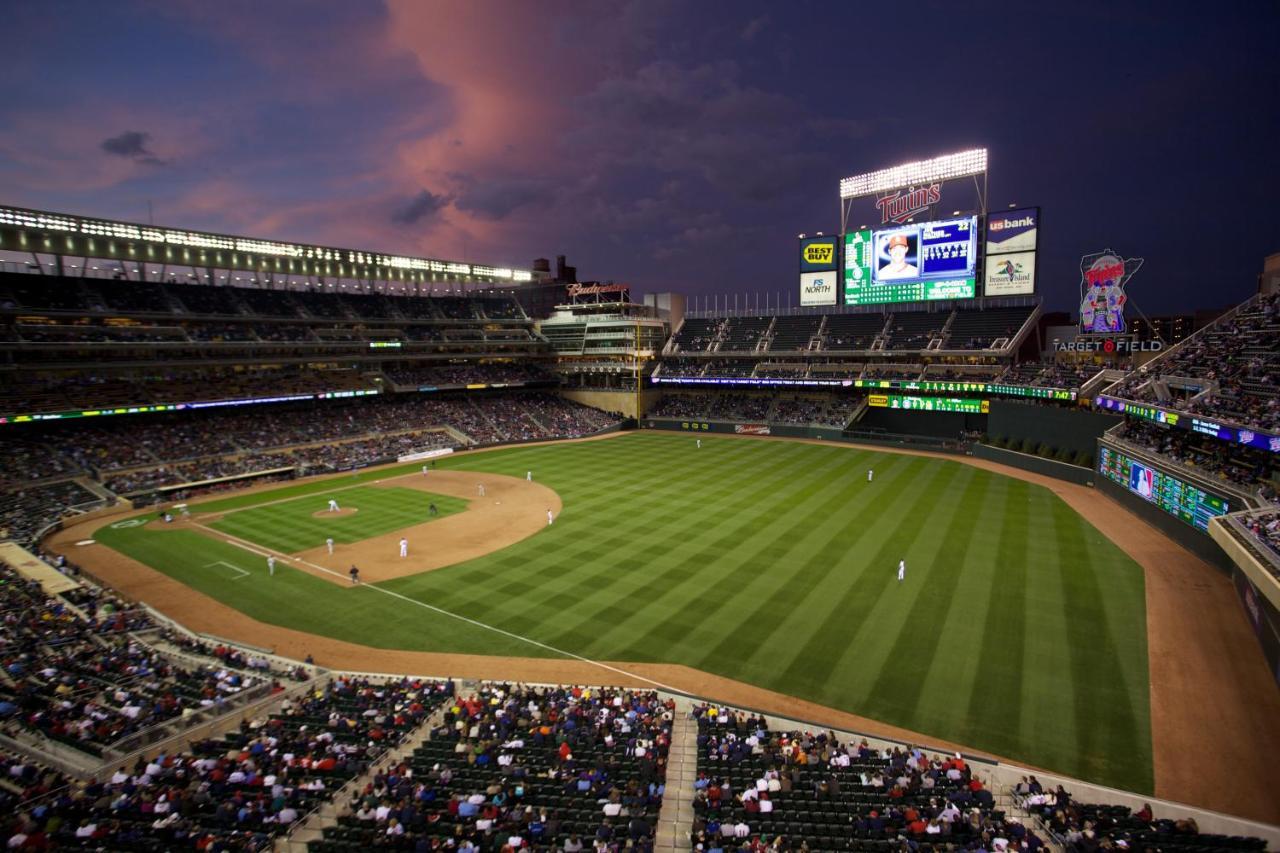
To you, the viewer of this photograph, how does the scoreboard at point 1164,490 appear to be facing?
facing the viewer and to the left of the viewer

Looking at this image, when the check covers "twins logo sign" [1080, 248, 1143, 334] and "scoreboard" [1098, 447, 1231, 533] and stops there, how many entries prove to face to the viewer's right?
0

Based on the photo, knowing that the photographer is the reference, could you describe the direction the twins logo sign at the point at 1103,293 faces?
facing the viewer

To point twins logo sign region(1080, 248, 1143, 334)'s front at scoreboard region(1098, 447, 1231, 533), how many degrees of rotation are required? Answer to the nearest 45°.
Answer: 0° — it already faces it

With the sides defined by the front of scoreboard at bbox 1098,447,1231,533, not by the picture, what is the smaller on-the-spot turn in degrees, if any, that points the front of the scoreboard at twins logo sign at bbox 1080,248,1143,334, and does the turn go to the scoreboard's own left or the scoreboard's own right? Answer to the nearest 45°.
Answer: approximately 135° to the scoreboard's own right
